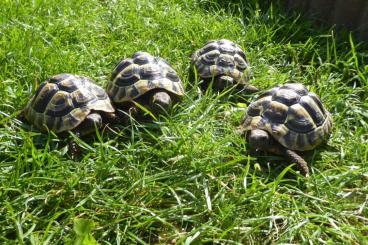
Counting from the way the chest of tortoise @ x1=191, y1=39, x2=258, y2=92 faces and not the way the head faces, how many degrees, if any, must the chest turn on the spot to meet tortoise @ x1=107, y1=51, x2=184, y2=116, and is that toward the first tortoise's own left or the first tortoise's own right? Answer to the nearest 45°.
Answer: approximately 45° to the first tortoise's own right

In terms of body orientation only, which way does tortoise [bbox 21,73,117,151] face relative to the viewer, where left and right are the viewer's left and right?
facing the viewer and to the right of the viewer

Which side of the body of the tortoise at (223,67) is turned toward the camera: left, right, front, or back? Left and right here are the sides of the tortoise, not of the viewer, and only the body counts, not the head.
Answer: front

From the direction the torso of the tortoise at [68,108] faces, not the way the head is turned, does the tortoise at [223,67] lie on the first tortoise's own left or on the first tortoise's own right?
on the first tortoise's own left

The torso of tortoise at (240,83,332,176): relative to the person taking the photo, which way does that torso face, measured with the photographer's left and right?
facing the viewer and to the left of the viewer

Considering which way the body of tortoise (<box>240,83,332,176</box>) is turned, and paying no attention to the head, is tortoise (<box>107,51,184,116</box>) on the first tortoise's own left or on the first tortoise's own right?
on the first tortoise's own right

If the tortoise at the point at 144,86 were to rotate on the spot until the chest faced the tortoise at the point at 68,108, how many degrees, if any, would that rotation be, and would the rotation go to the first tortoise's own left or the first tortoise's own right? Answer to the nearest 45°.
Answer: approximately 90° to the first tortoise's own right

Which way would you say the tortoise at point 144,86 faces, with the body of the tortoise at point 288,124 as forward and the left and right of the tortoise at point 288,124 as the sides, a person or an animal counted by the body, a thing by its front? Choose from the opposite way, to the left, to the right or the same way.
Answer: to the left

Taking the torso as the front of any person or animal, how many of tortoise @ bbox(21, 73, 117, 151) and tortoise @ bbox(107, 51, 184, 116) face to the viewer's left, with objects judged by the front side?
0

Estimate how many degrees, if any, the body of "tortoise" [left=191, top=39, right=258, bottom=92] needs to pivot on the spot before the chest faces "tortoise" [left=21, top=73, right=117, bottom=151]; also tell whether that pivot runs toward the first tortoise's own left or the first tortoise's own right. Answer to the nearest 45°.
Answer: approximately 45° to the first tortoise's own right

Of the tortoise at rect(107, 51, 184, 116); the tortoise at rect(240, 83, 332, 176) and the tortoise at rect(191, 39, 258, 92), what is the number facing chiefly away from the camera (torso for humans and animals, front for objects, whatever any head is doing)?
0

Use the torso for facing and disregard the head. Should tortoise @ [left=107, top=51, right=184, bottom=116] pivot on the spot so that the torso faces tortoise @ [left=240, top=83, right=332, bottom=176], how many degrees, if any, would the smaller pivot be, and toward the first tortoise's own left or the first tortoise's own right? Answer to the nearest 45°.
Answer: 0° — it already faces it

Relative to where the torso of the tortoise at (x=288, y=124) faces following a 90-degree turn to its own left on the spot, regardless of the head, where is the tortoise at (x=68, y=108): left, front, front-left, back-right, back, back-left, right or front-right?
back-right
